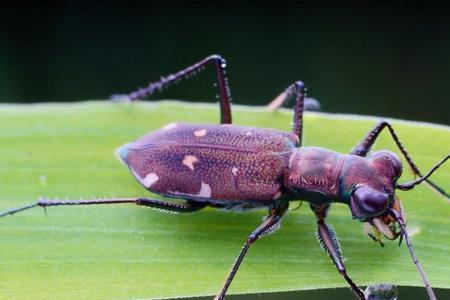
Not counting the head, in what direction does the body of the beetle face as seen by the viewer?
to the viewer's right
